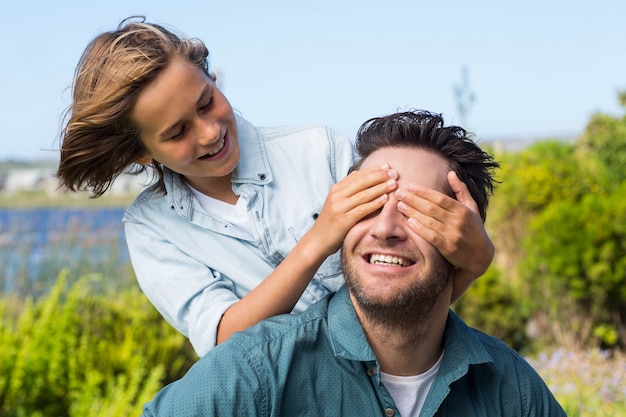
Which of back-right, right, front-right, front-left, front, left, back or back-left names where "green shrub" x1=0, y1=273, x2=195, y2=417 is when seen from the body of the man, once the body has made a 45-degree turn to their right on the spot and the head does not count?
right

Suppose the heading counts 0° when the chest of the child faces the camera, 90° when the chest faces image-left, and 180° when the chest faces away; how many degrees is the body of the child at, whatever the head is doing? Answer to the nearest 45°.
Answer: approximately 315°

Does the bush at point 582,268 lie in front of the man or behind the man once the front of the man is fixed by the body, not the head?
behind

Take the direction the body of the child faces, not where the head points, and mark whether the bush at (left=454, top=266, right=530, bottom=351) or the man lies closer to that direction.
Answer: the man

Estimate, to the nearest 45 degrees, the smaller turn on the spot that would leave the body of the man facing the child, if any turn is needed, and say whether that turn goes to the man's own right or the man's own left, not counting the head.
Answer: approximately 135° to the man's own right

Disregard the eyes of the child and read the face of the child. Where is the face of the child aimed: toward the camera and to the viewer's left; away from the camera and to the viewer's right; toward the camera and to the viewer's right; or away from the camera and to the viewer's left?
toward the camera and to the viewer's right

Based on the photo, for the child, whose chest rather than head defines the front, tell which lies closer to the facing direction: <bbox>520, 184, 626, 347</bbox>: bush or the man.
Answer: the man
